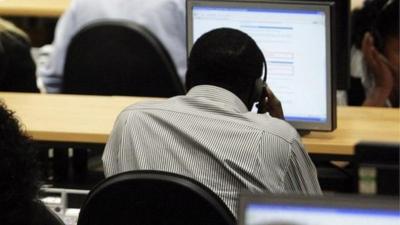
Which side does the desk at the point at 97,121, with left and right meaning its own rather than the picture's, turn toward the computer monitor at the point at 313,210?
front

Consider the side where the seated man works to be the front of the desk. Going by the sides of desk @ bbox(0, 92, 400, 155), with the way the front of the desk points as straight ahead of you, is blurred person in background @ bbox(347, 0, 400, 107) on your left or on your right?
on your left

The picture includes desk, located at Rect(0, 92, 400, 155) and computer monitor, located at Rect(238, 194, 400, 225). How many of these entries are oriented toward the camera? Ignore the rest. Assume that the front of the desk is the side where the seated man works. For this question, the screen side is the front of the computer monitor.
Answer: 2

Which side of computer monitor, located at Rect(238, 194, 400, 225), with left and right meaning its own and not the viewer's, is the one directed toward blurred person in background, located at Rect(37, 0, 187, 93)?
back

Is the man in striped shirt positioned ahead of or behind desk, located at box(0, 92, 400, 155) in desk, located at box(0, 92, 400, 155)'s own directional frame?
ahead

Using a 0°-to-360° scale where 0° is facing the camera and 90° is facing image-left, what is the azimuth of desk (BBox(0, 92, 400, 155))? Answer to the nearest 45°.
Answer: approximately 0°

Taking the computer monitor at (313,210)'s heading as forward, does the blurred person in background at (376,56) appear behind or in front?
behind

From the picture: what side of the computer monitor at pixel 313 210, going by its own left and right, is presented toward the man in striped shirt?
back

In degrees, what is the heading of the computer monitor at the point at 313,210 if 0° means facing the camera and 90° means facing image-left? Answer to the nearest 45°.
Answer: approximately 0°
